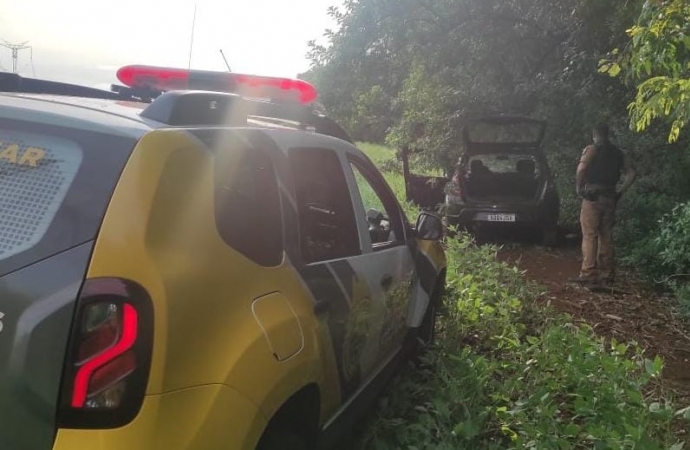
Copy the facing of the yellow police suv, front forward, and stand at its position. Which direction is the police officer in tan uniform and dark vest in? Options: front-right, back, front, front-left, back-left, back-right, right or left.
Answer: front

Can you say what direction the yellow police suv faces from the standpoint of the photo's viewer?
facing away from the viewer and to the right of the viewer

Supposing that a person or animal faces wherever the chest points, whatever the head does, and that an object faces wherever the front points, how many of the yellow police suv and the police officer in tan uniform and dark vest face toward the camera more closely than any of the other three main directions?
0

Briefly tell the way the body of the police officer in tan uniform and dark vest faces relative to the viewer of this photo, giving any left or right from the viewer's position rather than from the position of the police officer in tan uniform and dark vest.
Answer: facing away from the viewer and to the left of the viewer

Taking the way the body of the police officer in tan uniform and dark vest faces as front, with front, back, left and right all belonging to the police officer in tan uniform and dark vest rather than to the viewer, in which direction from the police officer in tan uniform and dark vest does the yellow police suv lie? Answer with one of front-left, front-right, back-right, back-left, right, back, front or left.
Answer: back-left

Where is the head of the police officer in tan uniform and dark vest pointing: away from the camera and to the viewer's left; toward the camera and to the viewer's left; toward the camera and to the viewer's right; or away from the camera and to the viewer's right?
away from the camera and to the viewer's left
